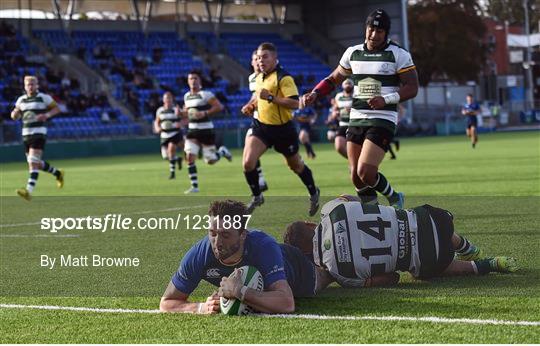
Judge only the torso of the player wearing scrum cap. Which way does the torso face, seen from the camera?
toward the camera

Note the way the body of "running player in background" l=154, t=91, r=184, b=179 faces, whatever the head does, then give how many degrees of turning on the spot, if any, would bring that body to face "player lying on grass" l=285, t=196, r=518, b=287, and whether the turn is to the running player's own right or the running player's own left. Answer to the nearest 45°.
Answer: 0° — they already face them

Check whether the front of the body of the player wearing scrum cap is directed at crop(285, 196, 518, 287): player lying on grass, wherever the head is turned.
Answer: yes

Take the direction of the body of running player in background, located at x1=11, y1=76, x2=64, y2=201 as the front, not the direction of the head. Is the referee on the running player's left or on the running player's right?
on the running player's left

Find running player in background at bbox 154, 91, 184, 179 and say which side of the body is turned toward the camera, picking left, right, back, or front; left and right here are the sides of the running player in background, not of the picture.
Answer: front

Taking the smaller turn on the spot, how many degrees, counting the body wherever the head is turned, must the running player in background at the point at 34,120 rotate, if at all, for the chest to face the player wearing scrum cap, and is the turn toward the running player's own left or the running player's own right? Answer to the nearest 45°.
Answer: approximately 45° to the running player's own left

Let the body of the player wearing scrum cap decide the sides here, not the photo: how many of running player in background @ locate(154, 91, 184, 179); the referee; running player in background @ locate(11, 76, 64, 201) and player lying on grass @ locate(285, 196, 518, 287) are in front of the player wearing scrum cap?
1

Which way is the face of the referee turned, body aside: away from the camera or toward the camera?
toward the camera

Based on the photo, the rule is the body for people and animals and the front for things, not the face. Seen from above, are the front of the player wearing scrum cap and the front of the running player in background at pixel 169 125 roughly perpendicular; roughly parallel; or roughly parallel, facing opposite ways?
roughly parallel

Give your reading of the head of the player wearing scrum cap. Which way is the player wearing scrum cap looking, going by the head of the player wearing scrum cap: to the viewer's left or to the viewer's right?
to the viewer's left

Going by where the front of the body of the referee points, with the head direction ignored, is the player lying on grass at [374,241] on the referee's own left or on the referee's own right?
on the referee's own left

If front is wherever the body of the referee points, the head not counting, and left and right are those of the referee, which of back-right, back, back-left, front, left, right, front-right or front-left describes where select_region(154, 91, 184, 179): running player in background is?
back-right

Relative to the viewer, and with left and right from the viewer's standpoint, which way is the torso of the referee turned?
facing the viewer and to the left of the viewer
